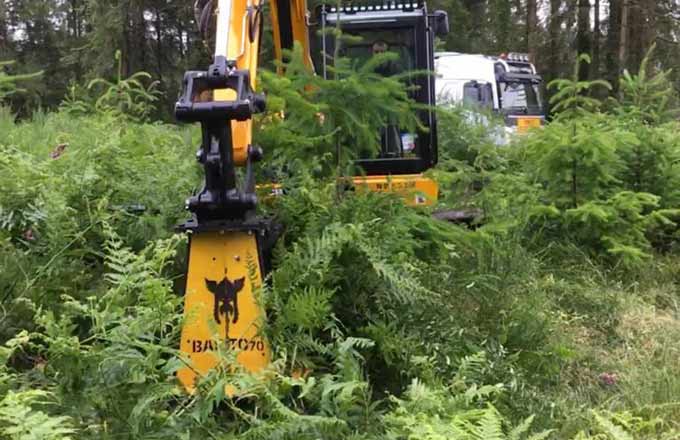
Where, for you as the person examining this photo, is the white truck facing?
facing the viewer and to the right of the viewer

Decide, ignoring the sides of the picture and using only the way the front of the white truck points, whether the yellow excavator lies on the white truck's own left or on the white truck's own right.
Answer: on the white truck's own right
